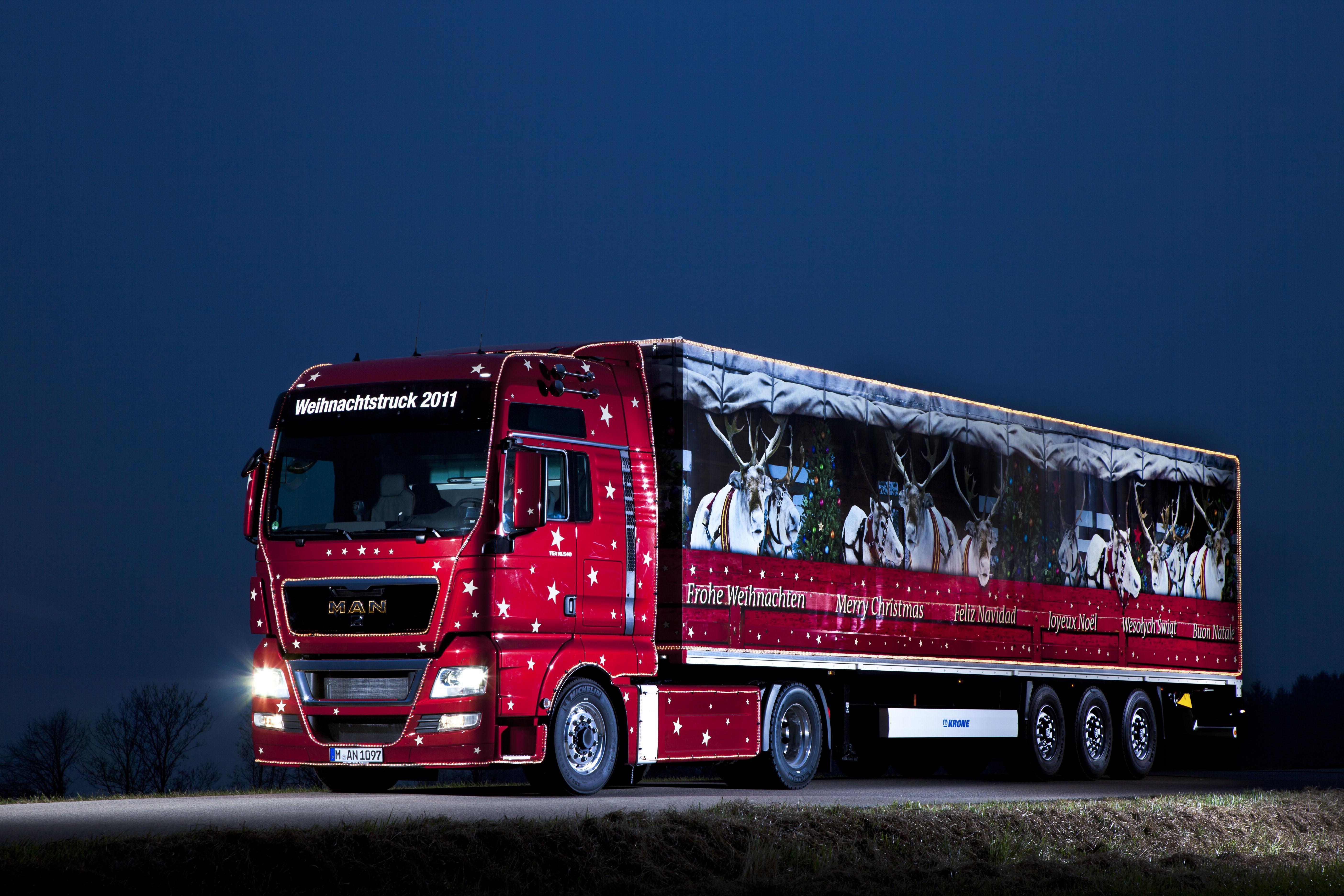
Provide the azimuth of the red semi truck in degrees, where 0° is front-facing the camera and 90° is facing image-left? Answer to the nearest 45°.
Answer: approximately 45°
